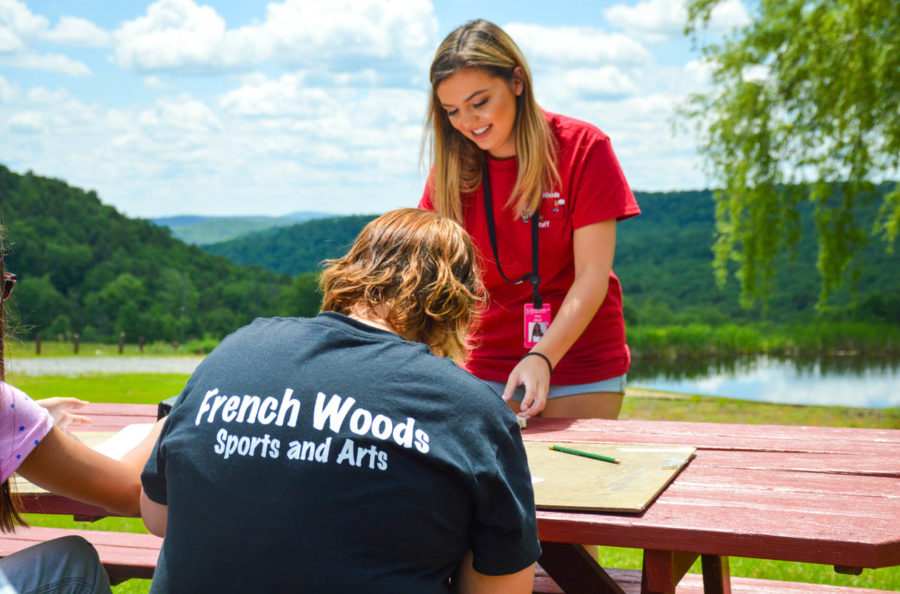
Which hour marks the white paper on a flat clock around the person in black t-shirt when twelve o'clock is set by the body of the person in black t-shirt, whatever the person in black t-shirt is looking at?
The white paper is roughly at 11 o'clock from the person in black t-shirt.

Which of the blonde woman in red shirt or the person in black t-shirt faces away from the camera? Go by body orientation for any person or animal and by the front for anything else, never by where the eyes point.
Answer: the person in black t-shirt

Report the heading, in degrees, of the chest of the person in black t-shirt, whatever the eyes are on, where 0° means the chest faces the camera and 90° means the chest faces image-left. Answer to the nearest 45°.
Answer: approximately 180°

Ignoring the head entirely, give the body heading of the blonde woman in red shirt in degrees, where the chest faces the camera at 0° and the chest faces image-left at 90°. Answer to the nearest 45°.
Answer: approximately 45°

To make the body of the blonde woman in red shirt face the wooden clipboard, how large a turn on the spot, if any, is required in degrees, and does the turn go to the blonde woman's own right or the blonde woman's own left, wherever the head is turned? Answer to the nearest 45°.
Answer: approximately 45° to the blonde woman's own left

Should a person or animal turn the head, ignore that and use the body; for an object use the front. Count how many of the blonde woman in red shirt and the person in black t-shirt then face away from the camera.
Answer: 1

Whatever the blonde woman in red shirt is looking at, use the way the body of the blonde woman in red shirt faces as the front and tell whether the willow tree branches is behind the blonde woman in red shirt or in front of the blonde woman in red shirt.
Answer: behind

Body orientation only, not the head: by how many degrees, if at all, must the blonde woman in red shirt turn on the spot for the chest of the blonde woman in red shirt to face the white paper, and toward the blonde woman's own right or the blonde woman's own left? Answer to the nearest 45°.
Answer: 0° — they already face it
